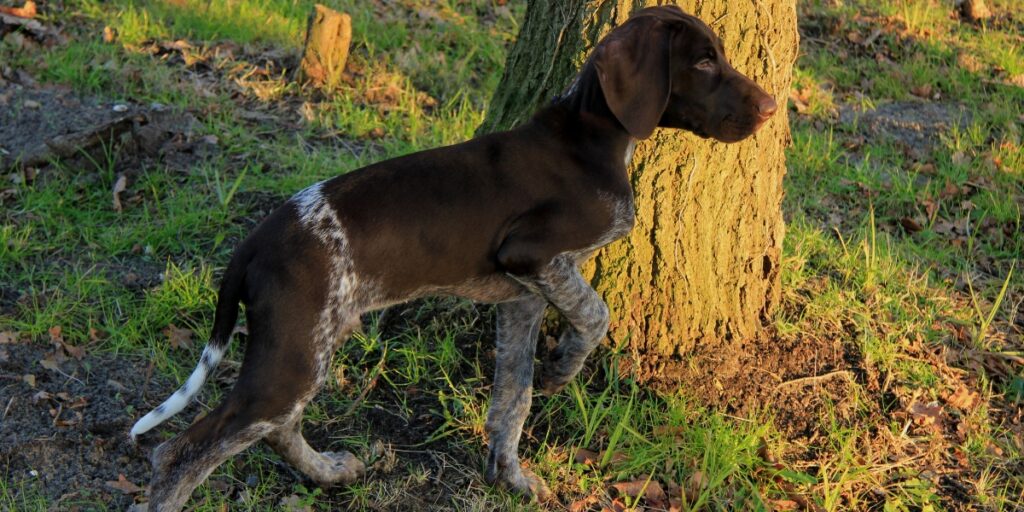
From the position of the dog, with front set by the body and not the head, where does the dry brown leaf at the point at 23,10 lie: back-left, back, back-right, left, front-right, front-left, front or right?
back-left

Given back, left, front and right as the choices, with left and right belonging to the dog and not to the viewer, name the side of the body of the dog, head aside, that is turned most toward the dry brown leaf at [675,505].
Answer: front

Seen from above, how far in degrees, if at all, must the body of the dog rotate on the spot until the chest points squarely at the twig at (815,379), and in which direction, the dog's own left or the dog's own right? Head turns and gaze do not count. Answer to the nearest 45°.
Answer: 0° — it already faces it

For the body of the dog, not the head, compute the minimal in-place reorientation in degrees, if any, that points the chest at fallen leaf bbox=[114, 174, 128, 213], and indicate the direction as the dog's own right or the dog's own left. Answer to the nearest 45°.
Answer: approximately 135° to the dog's own left

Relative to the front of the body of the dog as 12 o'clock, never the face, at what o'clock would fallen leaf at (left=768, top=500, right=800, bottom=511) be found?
The fallen leaf is roughly at 12 o'clock from the dog.

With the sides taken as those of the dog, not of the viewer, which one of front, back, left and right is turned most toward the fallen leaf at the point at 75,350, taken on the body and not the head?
back

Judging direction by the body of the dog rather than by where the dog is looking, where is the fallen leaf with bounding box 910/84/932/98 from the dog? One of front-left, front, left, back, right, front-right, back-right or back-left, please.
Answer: front-left

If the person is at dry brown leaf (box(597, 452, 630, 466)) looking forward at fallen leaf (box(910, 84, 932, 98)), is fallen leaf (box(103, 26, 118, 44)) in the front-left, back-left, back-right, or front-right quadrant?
front-left

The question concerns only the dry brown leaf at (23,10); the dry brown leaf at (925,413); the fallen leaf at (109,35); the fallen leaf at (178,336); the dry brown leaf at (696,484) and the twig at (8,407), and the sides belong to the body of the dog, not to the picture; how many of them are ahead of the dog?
2

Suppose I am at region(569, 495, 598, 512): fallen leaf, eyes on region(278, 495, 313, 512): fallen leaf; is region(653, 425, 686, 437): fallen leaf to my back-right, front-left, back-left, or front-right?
back-right

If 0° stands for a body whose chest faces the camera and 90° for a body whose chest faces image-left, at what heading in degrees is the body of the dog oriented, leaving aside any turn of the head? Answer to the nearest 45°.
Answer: approximately 270°

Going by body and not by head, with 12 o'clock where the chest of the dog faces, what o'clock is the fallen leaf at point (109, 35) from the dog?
The fallen leaf is roughly at 8 o'clock from the dog.

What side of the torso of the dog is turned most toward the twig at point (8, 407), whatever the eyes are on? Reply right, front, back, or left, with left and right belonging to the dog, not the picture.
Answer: back

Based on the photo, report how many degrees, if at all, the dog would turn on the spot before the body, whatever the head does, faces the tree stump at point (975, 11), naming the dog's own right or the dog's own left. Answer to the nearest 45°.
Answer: approximately 45° to the dog's own left

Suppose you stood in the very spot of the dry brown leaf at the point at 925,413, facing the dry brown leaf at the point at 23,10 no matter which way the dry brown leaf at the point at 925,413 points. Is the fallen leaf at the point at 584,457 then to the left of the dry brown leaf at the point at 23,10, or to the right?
left
